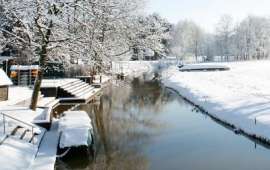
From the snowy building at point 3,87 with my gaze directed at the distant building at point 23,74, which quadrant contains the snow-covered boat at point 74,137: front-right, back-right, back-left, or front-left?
back-right

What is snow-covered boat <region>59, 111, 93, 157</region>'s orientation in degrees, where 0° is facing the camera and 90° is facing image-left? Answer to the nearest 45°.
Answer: approximately 180°
